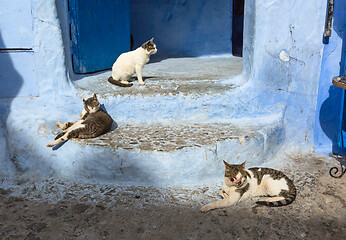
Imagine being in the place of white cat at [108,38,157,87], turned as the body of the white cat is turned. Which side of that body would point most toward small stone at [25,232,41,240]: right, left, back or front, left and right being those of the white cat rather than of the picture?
right

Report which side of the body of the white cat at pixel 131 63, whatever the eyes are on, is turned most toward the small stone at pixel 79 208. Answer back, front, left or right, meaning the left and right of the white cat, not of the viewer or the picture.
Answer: right

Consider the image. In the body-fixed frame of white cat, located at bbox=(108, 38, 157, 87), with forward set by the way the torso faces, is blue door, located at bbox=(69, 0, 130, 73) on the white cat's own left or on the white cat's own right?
on the white cat's own left

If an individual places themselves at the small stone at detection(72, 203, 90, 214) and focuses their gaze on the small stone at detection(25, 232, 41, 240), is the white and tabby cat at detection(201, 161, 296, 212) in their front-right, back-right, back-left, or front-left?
back-left

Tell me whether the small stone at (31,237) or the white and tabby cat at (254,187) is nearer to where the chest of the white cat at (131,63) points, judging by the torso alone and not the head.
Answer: the white and tabby cat

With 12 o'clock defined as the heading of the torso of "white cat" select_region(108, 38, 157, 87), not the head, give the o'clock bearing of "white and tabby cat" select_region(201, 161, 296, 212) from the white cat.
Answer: The white and tabby cat is roughly at 2 o'clock from the white cat.

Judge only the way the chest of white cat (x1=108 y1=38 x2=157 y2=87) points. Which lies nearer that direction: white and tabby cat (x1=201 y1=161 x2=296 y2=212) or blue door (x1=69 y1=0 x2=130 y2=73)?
the white and tabby cat

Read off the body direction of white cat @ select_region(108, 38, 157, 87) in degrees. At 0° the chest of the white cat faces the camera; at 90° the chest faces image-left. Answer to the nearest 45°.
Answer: approximately 270°

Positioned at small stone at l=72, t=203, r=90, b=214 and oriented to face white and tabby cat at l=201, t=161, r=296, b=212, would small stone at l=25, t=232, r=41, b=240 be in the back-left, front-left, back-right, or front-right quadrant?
back-right

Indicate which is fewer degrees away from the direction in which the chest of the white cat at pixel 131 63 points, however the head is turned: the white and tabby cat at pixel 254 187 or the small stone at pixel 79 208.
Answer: the white and tabby cat
